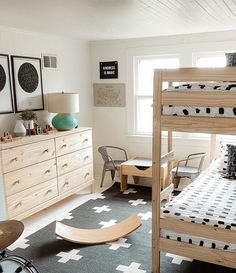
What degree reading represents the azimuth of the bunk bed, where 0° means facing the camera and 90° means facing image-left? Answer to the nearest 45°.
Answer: approximately 45°

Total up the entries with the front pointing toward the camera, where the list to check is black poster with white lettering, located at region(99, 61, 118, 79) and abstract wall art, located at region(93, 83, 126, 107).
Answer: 2

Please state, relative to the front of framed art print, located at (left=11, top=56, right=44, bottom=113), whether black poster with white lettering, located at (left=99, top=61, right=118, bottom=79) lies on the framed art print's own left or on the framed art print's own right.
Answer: on the framed art print's own left

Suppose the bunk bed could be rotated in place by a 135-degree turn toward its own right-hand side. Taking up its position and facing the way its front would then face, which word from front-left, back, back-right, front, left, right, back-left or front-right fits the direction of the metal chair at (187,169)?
front

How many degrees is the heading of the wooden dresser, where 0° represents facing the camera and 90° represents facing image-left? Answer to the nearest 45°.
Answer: approximately 315°

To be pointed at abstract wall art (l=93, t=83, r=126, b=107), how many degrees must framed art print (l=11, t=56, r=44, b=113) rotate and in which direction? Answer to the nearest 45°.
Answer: approximately 90° to its left

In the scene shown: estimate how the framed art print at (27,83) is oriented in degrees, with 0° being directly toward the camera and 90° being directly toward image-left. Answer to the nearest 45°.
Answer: approximately 315°

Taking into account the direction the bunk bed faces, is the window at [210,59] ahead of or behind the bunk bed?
behind

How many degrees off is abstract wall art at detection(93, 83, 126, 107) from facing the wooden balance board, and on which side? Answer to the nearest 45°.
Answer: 0° — it already faces it
